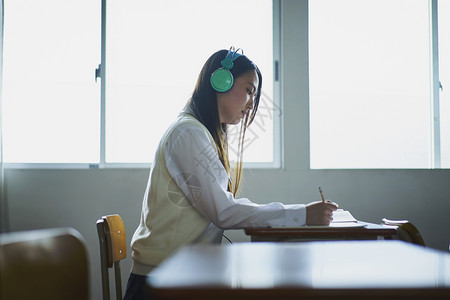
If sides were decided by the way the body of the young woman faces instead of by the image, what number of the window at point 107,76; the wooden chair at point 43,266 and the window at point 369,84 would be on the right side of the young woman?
1

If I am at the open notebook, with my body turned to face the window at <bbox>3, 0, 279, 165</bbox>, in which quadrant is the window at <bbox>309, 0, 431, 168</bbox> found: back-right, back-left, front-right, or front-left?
front-right

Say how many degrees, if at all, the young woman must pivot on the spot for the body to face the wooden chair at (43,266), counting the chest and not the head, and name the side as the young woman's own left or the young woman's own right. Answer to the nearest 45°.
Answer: approximately 90° to the young woman's own right

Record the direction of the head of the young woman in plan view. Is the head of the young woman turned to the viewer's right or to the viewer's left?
to the viewer's right

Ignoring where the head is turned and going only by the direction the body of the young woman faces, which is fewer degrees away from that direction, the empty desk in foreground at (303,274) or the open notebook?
the open notebook

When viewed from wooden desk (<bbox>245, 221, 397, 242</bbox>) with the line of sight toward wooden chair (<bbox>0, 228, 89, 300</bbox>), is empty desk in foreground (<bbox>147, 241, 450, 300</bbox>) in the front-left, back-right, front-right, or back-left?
front-left

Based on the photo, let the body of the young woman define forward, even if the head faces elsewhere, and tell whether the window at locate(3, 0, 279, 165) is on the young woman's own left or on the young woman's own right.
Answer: on the young woman's own left

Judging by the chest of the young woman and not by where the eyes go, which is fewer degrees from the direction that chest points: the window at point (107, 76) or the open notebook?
the open notebook

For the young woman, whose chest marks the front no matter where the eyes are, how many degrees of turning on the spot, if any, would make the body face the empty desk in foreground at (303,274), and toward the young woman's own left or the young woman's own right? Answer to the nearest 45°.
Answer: approximately 90° to the young woman's own right

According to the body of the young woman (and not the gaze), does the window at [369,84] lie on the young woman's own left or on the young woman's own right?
on the young woman's own left

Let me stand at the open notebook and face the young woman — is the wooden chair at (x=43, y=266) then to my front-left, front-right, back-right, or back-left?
front-left

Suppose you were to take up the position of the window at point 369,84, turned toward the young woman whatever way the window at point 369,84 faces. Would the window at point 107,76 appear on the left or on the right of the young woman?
right

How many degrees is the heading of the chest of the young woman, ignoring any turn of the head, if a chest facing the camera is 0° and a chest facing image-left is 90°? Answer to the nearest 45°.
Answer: approximately 270°

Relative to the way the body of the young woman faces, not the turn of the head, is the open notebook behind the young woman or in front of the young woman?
in front
